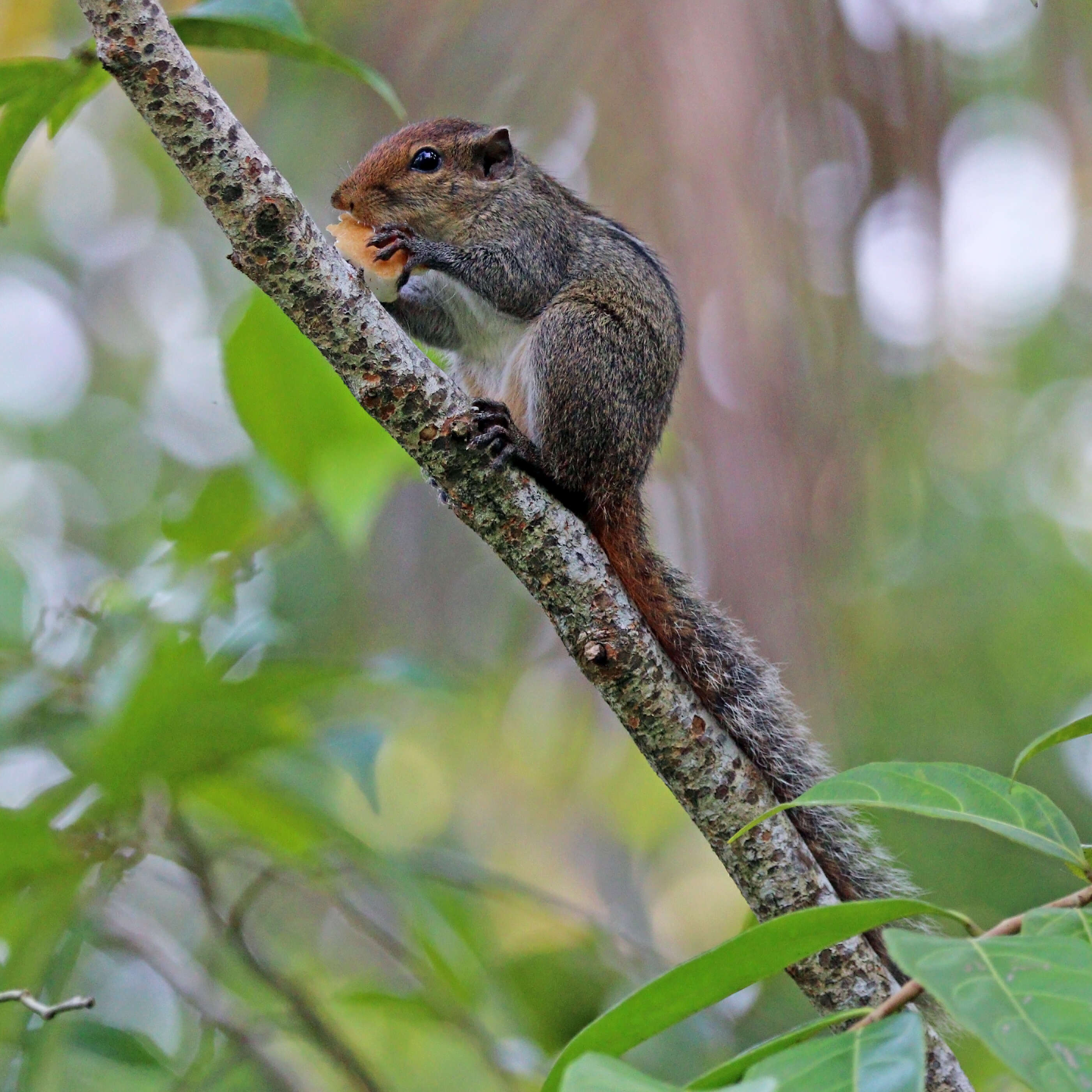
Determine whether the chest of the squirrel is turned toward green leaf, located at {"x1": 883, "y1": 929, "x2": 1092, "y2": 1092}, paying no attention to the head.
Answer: no

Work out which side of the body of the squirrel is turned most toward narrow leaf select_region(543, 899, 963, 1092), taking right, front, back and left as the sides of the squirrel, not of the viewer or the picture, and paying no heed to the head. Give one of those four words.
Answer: left

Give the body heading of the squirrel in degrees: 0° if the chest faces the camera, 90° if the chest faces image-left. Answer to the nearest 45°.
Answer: approximately 90°

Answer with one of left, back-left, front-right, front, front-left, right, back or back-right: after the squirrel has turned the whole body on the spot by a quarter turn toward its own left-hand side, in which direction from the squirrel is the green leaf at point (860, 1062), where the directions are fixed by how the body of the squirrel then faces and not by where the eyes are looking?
front
